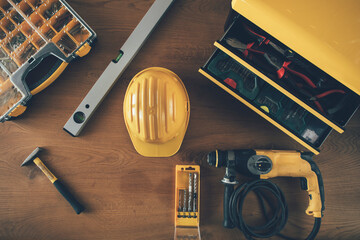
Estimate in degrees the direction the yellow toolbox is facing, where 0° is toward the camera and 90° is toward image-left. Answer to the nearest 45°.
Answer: approximately 45°

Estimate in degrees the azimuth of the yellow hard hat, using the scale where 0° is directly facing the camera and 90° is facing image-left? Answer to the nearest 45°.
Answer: approximately 0°
